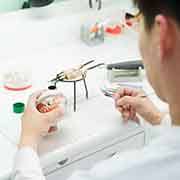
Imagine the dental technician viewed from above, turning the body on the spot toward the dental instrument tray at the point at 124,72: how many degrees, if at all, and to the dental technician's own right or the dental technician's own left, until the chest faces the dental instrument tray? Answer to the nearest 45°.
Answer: approximately 45° to the dental technician's own right

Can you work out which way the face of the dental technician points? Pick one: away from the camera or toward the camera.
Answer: away from the camera

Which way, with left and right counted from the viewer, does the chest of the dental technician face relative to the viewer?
facing away from the viewer and to the left of the viewer
